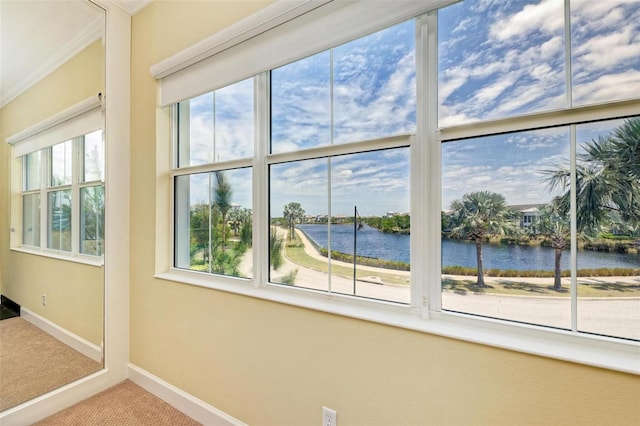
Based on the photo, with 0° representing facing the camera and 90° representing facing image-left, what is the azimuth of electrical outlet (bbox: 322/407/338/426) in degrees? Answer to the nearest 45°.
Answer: approximately 45°
